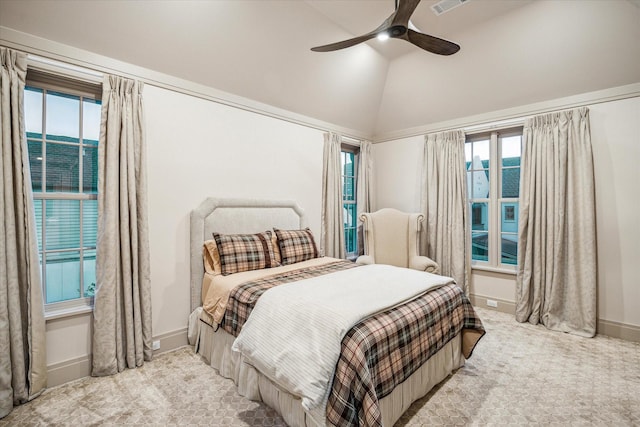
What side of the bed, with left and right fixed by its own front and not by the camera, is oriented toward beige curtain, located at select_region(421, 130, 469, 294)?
left

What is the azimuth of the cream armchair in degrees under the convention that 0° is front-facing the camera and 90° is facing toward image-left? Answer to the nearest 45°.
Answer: approximately 0°

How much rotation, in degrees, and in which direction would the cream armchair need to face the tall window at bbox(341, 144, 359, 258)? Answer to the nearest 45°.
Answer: approximately 135° to its right

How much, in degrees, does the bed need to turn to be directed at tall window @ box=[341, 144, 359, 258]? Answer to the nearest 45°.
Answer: approximately 135° to its left

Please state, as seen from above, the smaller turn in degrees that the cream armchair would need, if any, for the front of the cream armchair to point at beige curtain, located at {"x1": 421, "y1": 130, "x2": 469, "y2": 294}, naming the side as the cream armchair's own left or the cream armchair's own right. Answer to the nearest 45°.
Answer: approximately 90° to the cream armchair's own left

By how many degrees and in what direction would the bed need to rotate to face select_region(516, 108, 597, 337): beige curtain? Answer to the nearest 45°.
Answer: approximately 90° to its left

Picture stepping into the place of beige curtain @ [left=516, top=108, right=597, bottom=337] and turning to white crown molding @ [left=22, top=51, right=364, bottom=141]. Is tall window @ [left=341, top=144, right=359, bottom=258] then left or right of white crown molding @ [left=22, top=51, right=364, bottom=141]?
right

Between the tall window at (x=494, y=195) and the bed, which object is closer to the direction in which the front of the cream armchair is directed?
the bed

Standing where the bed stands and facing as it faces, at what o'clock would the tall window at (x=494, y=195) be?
The tall window is roughly at 9 o'clock from the bed.

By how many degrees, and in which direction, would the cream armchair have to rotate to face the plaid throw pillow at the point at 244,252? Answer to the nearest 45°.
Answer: approximately 45° to its right

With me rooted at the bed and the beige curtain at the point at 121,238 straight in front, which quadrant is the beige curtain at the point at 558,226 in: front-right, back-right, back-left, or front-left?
back-right

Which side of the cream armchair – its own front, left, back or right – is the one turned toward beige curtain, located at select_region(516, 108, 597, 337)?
left
